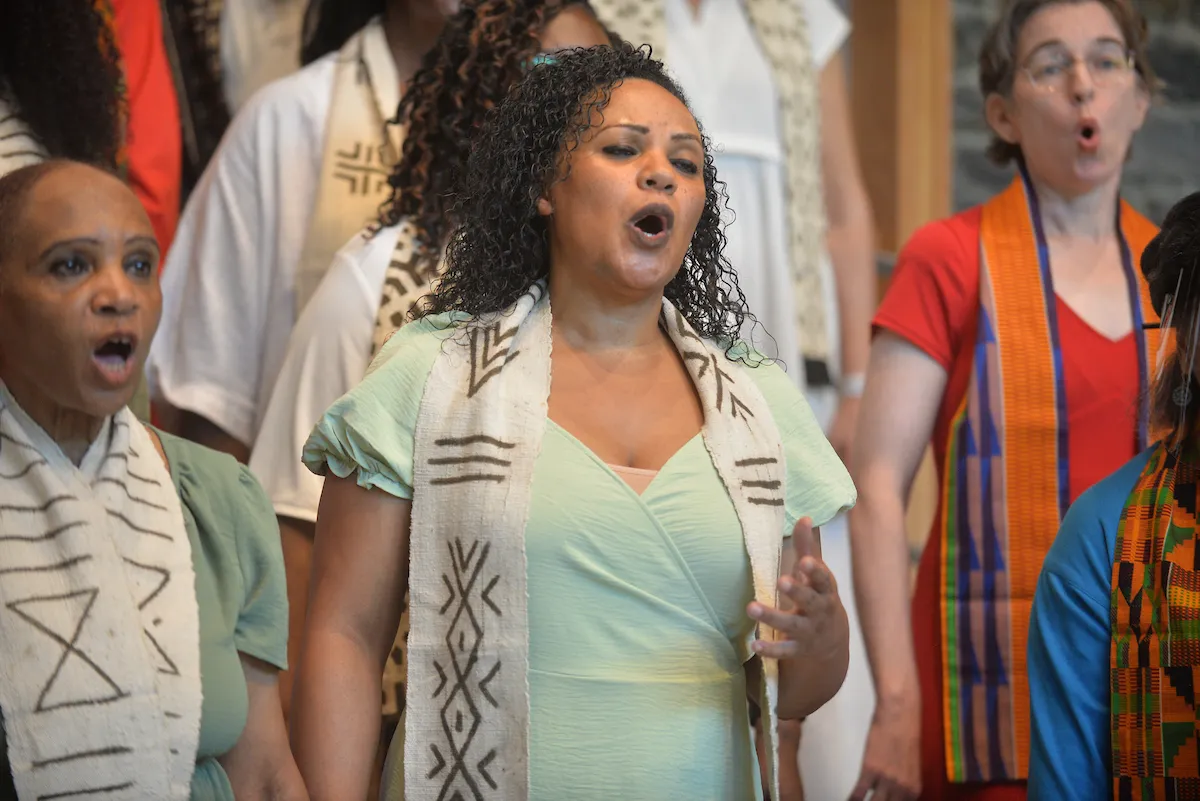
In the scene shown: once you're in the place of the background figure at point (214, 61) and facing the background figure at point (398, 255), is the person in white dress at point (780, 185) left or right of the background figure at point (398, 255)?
left

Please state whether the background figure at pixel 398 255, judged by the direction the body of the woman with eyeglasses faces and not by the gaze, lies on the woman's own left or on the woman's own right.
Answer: on the woman's own right

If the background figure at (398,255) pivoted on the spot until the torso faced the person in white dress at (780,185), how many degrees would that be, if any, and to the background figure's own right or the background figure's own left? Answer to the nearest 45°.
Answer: approximately 90° to the background figure's own left

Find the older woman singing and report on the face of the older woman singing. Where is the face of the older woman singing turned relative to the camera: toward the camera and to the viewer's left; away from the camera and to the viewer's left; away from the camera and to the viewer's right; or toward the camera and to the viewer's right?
toward the camera and to the viewer's right

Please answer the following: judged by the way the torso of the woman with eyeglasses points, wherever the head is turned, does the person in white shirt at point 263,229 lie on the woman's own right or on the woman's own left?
on the woman's own right

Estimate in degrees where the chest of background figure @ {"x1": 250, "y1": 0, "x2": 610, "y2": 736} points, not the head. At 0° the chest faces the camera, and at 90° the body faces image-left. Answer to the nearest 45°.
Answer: approximately 315°

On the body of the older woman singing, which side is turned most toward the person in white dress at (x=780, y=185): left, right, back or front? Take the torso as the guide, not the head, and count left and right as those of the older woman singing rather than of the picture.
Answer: left

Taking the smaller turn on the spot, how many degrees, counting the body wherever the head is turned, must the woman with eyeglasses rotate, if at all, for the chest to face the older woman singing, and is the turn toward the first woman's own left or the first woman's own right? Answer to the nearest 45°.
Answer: approximately 90° to the first woman's own right
